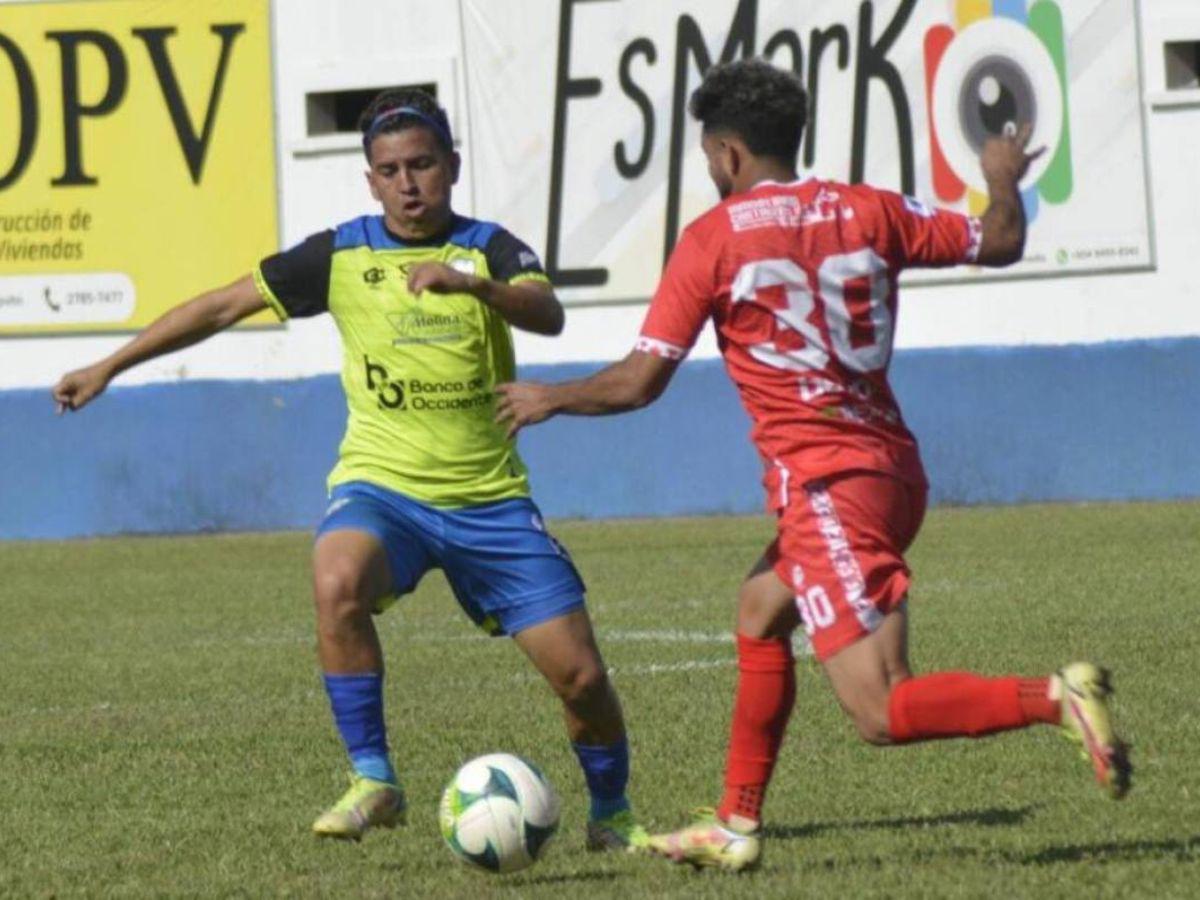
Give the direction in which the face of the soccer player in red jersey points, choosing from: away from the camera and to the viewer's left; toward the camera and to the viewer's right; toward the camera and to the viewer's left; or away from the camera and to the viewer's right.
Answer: away from the camera and to the viewer's left

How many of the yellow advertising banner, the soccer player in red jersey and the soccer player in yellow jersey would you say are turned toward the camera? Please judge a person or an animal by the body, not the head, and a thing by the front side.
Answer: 2

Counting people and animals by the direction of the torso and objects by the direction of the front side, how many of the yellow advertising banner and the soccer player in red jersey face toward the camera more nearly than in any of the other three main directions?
1

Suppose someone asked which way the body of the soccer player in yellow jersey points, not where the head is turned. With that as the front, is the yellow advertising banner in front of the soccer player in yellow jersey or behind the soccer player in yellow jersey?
behind

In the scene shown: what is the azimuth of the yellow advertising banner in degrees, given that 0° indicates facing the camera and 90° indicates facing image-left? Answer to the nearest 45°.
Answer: approximately 0°

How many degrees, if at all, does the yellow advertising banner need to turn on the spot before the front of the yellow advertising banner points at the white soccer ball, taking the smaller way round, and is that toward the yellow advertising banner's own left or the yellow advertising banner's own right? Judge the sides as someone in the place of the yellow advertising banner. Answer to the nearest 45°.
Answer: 0° — it already faces it
